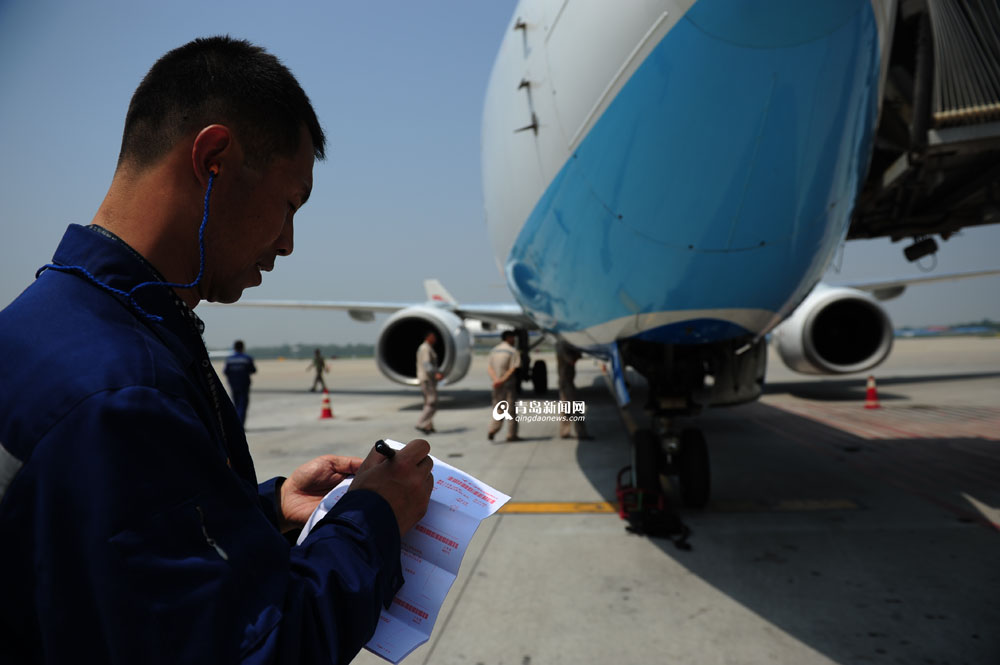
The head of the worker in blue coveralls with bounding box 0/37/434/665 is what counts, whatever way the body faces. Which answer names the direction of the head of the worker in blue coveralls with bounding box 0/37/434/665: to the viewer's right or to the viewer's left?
to the viewer's right

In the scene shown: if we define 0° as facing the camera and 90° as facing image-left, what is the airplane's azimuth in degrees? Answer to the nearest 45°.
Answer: approximately 0°

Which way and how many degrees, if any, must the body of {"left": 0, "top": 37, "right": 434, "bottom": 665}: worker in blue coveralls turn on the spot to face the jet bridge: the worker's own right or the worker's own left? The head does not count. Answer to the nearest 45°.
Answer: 0° — they already face it

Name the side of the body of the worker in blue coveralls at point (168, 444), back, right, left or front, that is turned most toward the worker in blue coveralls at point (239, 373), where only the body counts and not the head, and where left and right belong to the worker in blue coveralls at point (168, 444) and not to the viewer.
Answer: left

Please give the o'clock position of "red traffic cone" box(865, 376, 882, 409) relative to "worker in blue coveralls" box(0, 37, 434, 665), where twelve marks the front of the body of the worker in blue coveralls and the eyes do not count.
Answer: The red traffic cone is roughly at 11 o'clock from the worker in blue coveralls.

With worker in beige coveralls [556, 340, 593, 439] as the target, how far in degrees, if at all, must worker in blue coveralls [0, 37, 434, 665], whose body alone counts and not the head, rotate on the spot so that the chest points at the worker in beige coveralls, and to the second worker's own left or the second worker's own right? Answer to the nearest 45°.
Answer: approximately 45° to the second worker's own left

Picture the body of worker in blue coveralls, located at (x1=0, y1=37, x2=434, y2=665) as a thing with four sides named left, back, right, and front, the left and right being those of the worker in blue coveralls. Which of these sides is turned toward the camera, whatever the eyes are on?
right
